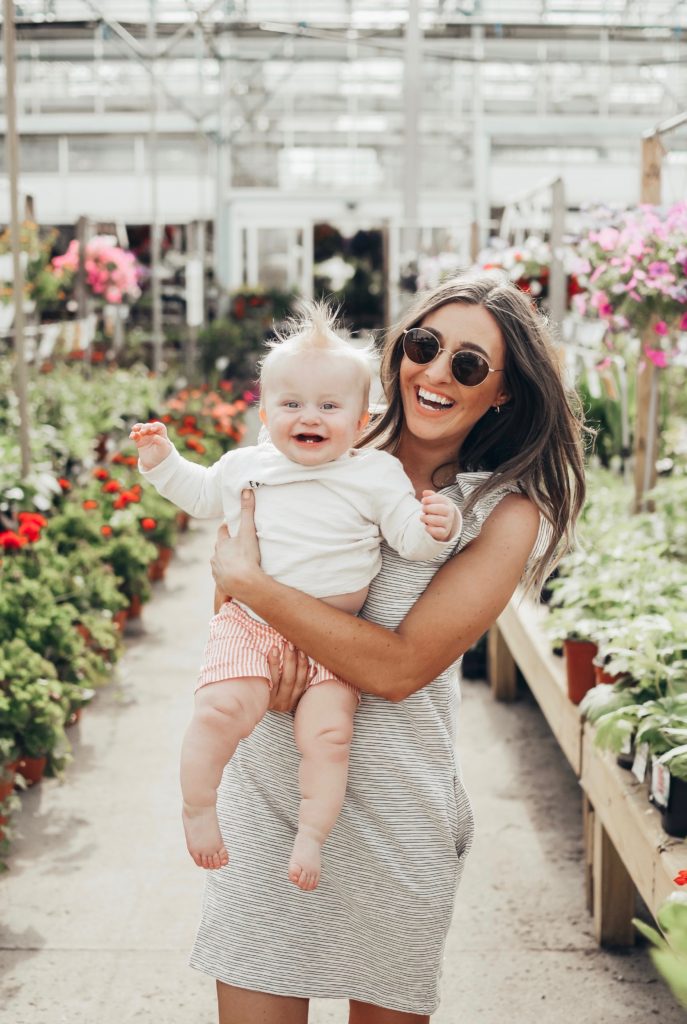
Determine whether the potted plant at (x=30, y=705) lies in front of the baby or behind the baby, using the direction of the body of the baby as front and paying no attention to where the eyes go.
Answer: behind

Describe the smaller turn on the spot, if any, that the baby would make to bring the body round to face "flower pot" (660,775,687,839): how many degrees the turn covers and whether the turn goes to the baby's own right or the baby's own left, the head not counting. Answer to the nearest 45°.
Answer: approximately 135° to the baby's own left

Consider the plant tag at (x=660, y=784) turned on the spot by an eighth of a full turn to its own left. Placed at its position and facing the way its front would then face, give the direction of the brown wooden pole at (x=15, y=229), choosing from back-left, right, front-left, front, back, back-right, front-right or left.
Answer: back

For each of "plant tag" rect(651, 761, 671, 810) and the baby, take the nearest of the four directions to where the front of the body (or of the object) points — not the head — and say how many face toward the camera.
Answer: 2

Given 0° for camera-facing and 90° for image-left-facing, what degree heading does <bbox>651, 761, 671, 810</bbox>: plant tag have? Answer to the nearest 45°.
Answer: approximately 0°

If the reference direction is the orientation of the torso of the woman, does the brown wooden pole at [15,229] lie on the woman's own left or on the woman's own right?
on the woman's own right

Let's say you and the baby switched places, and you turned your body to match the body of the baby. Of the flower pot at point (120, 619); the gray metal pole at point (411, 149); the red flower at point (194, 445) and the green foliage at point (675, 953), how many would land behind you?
3

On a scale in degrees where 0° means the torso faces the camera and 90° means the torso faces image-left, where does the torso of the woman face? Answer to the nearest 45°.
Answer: approximately 45°
